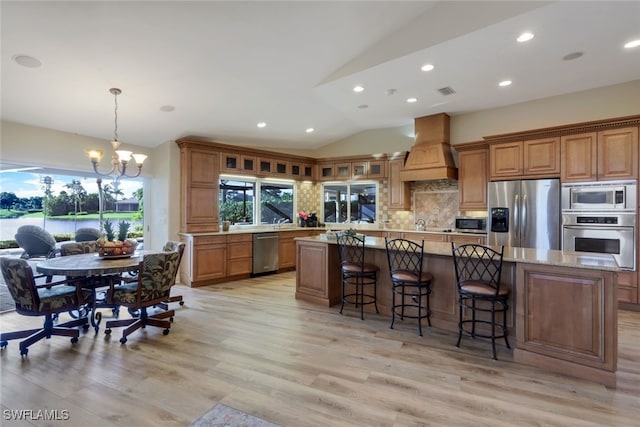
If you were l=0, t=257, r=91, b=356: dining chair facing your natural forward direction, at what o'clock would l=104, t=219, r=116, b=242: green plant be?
The green plant is roughly at 12 o'clock from the dining chair.

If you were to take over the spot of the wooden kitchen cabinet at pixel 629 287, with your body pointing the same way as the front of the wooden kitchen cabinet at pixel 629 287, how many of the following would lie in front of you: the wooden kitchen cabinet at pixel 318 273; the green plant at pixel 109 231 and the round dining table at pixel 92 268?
3

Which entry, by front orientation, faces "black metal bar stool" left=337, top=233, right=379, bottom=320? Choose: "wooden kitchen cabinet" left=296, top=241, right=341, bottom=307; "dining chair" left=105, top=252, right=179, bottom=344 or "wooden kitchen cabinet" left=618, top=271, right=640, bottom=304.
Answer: "wooden kitchen cabinet" left=618, top=271, right=640, bottom=304

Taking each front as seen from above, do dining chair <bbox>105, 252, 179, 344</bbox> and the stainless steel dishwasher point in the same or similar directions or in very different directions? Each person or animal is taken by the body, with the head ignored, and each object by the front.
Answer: very different directions

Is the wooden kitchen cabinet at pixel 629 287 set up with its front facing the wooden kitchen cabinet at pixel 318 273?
no

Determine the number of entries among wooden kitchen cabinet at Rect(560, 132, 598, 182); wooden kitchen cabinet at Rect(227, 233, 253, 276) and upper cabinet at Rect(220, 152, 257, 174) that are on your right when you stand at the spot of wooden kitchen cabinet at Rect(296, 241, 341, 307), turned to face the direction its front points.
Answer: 2

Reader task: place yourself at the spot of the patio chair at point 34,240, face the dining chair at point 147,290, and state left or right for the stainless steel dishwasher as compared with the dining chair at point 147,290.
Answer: left

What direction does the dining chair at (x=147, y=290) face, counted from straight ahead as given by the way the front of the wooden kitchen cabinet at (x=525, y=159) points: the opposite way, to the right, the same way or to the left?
to the right

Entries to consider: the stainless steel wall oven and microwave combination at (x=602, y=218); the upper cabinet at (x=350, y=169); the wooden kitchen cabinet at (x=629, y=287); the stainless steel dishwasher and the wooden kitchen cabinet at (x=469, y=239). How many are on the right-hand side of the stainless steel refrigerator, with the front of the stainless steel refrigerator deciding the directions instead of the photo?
3
